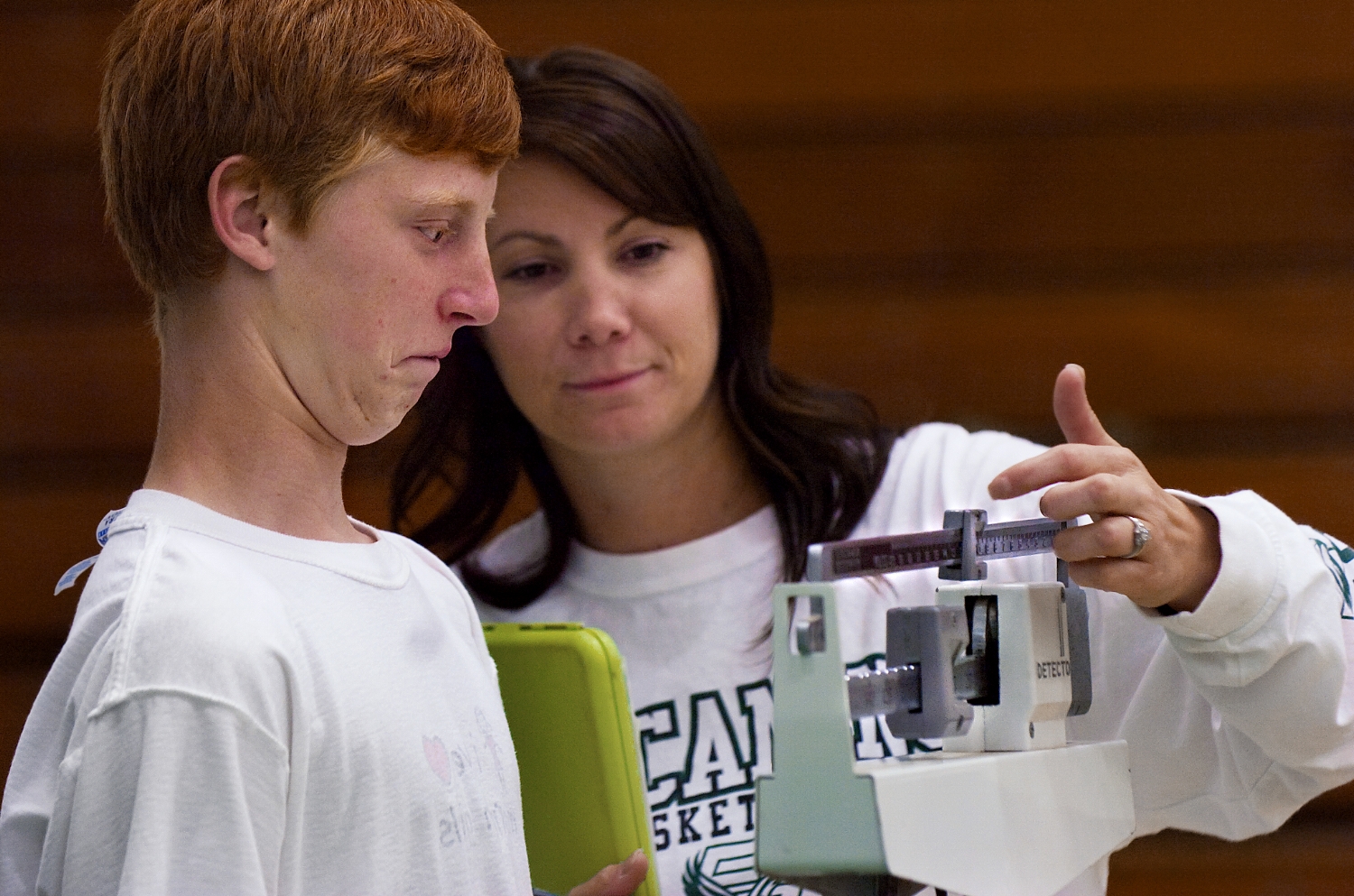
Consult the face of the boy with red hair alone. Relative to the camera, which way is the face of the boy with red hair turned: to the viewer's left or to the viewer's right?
to the viewer's right

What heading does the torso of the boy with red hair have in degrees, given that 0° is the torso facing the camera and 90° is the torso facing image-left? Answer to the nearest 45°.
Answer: approximately 270°

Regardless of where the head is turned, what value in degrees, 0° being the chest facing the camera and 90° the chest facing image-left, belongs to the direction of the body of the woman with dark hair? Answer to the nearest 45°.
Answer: approximately 0°
